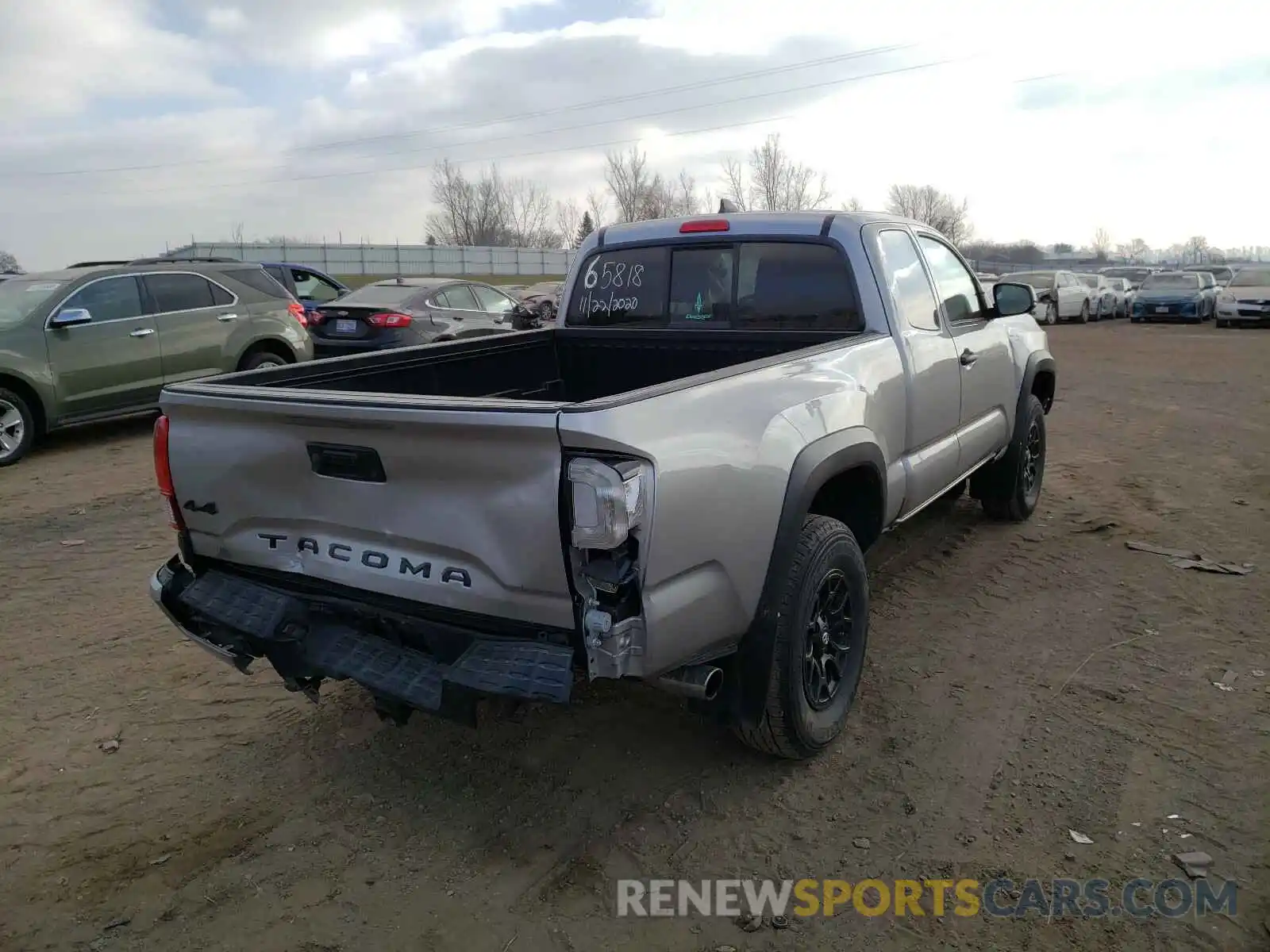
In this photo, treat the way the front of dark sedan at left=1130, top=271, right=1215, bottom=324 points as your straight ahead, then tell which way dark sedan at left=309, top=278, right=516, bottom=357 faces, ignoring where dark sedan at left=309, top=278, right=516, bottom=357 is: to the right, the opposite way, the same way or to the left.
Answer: the opposite way

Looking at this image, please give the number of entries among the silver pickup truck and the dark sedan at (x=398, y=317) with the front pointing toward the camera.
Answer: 0

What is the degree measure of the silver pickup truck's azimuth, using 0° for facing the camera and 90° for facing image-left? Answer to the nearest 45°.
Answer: approximately 225°

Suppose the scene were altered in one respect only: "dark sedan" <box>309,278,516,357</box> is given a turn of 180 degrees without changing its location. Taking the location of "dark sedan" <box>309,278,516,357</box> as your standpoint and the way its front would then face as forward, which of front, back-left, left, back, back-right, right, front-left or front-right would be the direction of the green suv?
front

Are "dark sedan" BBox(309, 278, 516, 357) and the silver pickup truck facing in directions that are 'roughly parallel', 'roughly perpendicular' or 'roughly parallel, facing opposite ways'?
roughly parallel

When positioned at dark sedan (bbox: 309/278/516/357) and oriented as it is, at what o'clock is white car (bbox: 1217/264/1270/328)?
The white car is roughly at 1 o'clock from the dark sedan.

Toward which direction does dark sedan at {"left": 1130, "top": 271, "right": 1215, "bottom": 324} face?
toward the camera

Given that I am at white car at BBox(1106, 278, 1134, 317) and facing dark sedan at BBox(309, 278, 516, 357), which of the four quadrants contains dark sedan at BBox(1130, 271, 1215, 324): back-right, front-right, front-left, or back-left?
front-left

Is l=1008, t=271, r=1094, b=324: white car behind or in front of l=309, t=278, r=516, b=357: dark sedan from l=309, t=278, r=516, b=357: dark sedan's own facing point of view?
in front

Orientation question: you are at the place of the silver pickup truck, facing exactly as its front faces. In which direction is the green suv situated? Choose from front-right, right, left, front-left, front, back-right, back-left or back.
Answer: left

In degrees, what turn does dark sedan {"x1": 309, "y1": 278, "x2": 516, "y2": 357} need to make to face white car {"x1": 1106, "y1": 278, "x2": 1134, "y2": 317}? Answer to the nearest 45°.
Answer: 0° — it already faces it

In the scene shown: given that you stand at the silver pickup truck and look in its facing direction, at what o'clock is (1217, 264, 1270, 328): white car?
The white car is roughly at 12 o'clock from the silver pickup truck.

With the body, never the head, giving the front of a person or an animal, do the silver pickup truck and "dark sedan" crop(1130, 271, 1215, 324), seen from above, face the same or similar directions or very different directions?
very different directions

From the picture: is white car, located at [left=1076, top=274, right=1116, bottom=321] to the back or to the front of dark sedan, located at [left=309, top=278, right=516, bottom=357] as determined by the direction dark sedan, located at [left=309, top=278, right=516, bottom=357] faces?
to the front
